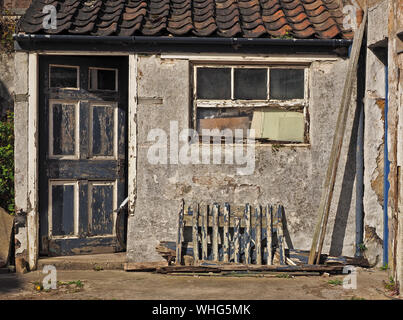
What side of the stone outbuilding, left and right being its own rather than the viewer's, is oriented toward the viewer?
front
